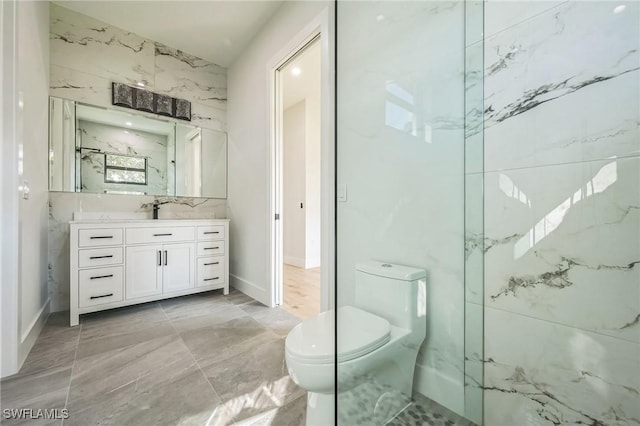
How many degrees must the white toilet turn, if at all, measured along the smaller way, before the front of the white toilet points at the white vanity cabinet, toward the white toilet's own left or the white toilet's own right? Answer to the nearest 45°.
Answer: approximately 90° to the white toilet's own right

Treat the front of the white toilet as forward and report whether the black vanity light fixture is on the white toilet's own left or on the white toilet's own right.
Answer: on the white toilet's own right

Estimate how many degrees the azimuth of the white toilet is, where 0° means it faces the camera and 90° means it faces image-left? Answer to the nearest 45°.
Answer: approximately 45°

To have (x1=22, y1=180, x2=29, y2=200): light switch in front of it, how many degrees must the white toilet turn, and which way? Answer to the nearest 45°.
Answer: approximately 45° to its right
